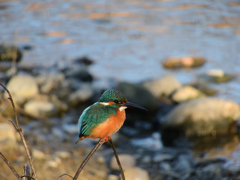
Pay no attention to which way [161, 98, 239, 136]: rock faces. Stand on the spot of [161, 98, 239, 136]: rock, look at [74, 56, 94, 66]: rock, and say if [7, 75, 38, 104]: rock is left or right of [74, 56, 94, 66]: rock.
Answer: left

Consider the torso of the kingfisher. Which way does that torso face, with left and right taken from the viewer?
facing to the right of the viewer

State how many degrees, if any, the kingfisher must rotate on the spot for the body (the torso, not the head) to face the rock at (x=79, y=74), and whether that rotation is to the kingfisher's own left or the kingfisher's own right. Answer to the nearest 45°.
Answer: approximately 90° to the kingfisher's own left

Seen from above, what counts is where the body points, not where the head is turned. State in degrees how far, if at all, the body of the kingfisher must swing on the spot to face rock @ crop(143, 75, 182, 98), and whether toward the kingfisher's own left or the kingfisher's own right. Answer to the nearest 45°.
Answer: approximately 90° to the kingfisher's own left

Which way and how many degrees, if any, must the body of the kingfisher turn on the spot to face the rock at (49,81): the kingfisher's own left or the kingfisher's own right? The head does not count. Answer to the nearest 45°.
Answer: approximately 90° to the kingfisher's own left

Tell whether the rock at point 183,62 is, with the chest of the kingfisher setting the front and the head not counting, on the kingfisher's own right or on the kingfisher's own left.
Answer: on the kingfisher's own left

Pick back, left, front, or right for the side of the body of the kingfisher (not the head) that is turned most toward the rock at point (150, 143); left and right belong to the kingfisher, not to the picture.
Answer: left

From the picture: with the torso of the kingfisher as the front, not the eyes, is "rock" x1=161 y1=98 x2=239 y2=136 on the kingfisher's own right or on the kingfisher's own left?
on the kingfisher's own left
